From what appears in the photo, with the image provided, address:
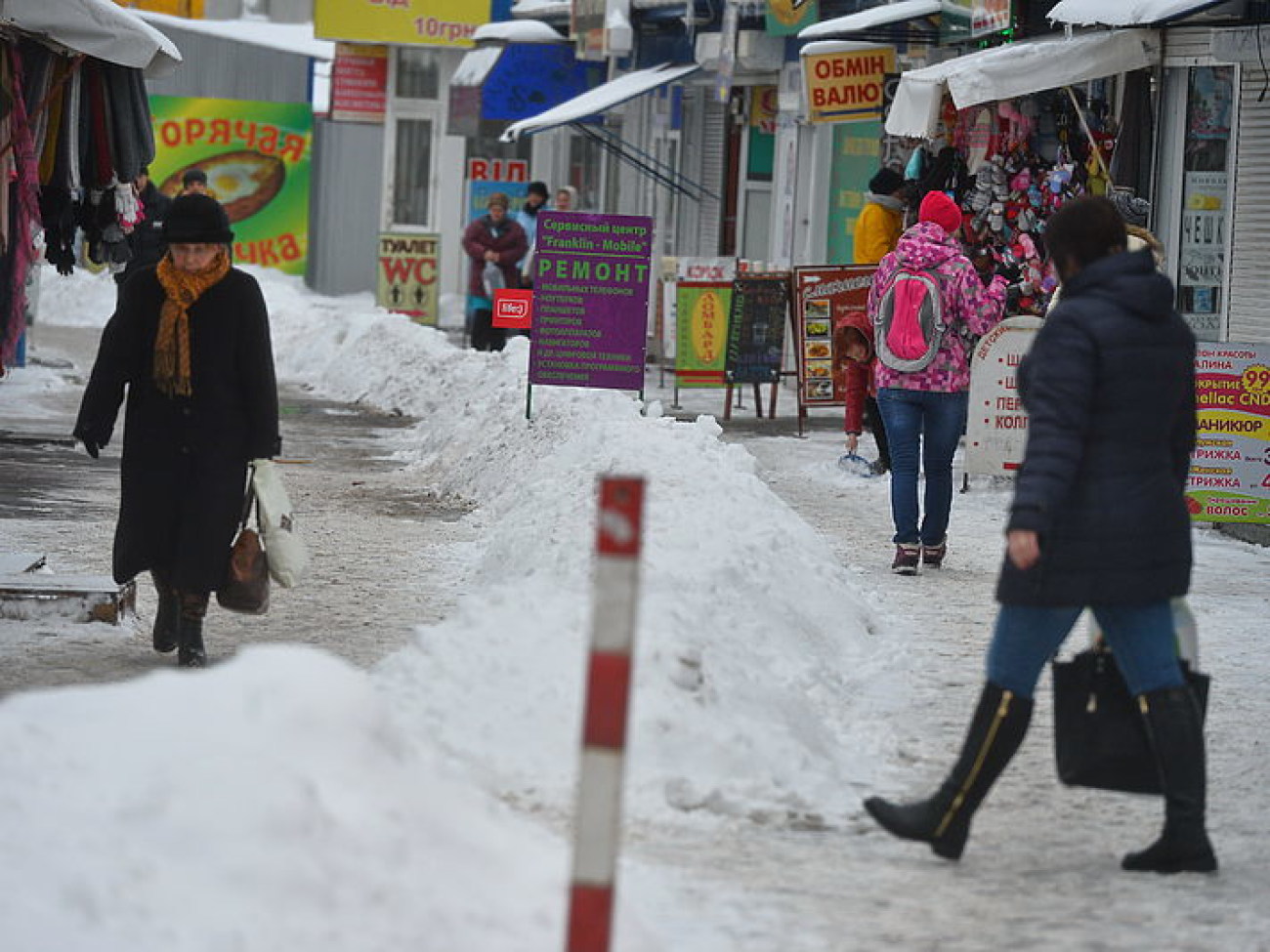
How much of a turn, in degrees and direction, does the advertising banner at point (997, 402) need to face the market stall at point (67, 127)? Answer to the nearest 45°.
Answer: approximately 45° to its right

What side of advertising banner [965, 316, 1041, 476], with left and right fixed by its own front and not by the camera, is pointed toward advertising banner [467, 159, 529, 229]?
back

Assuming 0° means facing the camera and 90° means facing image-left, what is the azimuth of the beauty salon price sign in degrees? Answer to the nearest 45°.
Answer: approximately 0°

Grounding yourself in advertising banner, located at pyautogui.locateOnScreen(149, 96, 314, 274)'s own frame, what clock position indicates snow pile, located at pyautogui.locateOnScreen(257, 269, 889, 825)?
The snow pile is roughly at 12 o'clock from the advertising banner.

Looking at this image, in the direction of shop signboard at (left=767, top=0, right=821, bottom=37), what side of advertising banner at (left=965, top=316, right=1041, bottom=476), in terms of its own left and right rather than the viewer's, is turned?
back

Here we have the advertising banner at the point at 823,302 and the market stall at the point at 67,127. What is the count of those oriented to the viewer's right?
1

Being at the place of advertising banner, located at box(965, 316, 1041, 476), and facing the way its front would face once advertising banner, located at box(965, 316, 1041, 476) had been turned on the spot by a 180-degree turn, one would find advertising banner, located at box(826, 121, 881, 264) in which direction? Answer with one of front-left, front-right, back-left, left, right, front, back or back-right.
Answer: front
